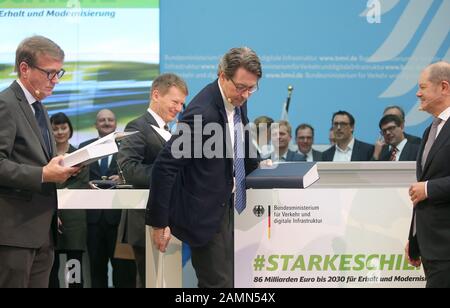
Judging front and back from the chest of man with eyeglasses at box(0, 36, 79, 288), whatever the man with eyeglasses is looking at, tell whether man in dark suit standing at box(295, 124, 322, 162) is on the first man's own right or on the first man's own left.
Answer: on the first man's own left

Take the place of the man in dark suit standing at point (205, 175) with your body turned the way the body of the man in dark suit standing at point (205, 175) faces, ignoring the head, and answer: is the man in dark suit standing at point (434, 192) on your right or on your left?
on your left

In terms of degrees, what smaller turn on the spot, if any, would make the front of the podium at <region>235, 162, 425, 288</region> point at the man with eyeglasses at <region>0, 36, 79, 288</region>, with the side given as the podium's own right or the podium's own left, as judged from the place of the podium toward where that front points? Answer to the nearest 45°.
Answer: approximately 45° to the podium's own right

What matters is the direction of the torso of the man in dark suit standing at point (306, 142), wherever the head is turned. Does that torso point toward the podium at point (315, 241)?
yes

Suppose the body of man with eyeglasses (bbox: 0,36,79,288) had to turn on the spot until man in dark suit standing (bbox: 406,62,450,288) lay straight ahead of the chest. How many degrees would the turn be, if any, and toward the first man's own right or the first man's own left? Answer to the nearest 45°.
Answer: approximately 45° to the first man's own left

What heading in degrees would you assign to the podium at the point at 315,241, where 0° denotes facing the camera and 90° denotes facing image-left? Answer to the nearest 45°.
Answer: approximately 0°
